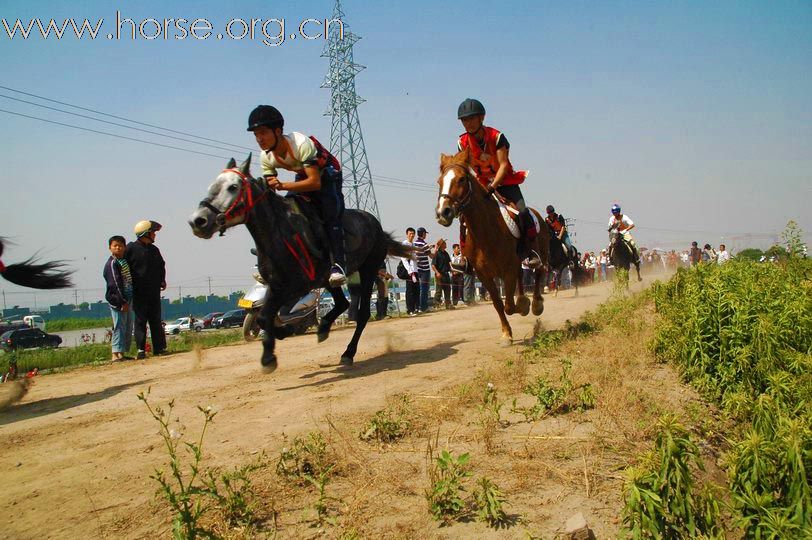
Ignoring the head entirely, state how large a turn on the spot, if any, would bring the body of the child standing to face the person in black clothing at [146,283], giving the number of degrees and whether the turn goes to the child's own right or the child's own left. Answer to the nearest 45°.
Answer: approximately 90° to the child's own left

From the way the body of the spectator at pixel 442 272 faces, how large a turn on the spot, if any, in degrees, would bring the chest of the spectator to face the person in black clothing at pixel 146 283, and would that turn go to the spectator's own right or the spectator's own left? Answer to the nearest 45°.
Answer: approximately 90° to the spectator's own right

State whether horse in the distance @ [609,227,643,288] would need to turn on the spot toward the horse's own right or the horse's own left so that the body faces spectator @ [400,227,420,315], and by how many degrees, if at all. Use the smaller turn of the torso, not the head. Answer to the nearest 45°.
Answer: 0° — it already faces them

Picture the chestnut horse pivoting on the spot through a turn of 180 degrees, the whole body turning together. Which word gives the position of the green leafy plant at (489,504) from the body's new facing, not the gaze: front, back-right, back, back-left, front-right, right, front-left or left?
back-right

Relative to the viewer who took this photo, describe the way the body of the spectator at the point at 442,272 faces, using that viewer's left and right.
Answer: facing the viewer and to the right of the viewer

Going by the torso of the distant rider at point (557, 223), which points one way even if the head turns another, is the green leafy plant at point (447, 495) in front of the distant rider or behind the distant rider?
in front

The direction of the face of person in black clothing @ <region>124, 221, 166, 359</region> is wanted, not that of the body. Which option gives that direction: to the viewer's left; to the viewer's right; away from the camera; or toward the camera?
to the viewer's right

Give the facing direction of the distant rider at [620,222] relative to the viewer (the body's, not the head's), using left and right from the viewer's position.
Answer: facing the viewer and to the left of the viewer

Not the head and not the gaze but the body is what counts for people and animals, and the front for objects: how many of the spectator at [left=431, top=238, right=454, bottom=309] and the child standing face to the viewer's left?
0

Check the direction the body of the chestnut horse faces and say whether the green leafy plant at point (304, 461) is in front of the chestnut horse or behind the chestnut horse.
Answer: in front

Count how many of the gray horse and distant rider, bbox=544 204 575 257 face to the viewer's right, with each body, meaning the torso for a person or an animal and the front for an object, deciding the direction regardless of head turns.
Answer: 0

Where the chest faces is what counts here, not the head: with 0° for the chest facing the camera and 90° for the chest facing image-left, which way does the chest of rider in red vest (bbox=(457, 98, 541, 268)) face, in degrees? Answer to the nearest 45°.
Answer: approximately 45°
